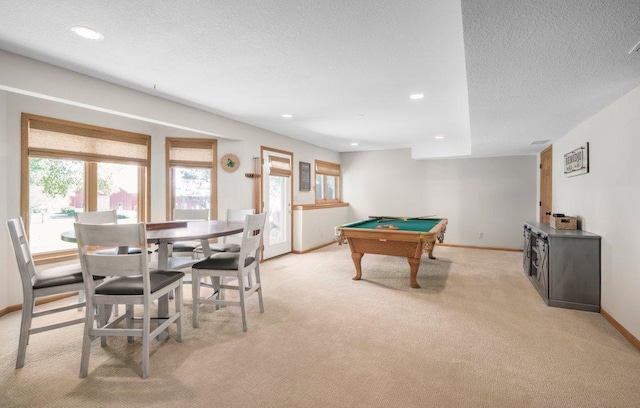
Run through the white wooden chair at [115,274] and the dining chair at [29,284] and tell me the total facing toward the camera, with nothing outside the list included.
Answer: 0

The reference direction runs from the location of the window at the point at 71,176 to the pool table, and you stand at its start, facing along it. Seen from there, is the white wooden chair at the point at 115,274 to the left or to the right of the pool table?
right

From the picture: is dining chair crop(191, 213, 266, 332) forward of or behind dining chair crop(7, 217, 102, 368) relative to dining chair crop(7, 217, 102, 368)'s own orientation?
forward

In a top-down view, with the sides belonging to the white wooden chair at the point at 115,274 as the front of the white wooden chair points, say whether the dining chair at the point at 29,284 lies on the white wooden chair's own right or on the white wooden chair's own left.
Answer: on the white wooden chair's own left

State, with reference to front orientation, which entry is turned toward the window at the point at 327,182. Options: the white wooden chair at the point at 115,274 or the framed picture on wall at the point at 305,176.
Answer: the white wooden chair

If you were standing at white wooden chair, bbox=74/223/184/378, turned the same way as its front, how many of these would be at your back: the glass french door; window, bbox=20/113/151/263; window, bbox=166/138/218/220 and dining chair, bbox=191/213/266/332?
0

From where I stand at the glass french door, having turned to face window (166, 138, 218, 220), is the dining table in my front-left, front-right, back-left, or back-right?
front-left

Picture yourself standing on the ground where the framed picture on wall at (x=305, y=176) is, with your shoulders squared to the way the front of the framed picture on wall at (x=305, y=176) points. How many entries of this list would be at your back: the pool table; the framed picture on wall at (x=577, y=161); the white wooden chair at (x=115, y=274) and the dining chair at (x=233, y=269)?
0

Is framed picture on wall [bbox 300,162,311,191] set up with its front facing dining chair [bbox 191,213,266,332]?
no

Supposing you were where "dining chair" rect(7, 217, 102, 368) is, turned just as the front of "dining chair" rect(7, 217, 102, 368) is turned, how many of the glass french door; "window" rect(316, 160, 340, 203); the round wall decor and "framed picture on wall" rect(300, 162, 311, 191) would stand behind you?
0

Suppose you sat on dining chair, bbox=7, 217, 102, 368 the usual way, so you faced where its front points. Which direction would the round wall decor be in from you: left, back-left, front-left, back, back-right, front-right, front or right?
front-left

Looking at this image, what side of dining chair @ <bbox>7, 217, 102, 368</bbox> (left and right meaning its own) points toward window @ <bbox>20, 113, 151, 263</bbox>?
left

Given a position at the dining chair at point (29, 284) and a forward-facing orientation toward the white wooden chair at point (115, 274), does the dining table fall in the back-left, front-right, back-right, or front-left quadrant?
front-left

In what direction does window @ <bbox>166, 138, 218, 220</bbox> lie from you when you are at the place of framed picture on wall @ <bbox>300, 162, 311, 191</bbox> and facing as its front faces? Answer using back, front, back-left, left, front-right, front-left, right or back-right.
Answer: right

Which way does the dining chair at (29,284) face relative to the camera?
to the viewer's right

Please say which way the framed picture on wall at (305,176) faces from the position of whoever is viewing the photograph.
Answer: facing the viewer and to the right of the viewer

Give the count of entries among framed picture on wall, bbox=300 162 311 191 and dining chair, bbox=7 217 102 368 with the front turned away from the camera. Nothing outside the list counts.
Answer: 0

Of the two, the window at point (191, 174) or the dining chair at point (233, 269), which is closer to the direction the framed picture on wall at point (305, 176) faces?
the dining chair

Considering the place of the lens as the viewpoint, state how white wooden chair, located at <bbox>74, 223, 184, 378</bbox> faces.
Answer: facing away from the viewer and to the right of the viewer

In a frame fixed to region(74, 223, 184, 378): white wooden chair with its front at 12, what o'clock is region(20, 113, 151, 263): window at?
The window is roughly at 10 o'clock from the white wooden chair.

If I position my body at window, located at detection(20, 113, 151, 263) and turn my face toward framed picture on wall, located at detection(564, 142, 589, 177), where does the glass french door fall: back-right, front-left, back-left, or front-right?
front-left
